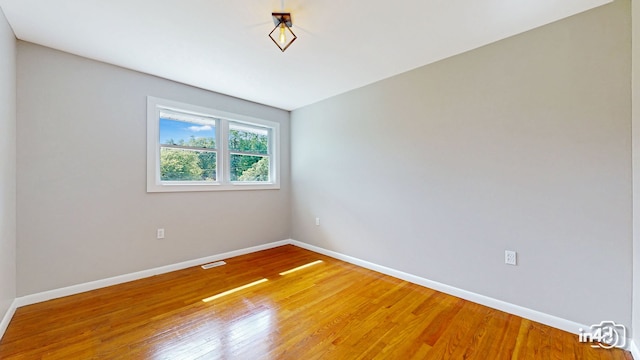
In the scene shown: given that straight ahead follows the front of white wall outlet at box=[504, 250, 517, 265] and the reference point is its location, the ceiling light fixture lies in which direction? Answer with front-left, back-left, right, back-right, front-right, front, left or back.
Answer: front-right

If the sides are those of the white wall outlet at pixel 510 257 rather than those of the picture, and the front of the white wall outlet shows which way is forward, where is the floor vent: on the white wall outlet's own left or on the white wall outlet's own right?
on the white wall outlet's own right

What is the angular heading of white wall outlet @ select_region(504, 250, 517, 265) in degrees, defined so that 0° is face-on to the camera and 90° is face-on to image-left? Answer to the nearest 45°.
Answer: approximately 0°
